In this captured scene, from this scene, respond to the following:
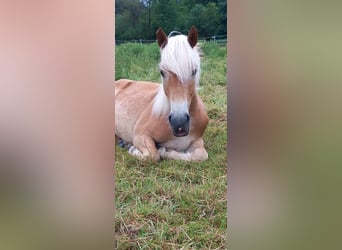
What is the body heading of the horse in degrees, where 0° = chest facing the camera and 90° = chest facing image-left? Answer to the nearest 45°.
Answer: approximately 315°
